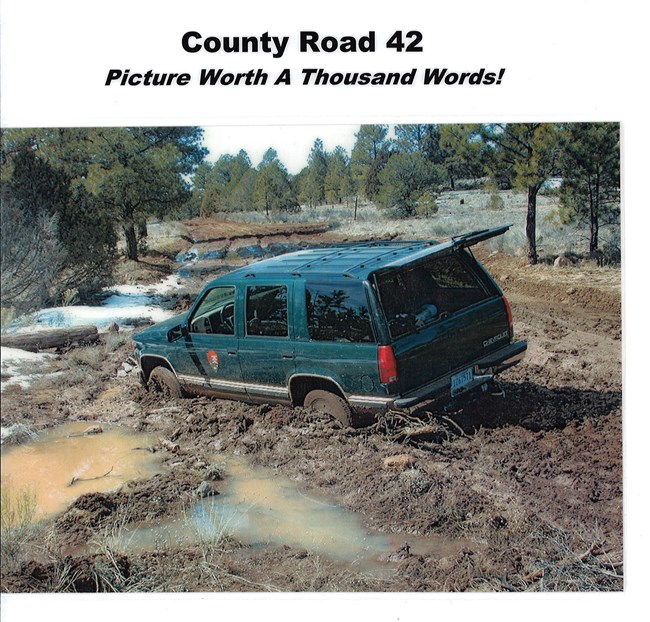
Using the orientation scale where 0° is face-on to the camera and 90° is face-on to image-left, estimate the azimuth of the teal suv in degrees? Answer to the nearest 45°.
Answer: approximately 135°

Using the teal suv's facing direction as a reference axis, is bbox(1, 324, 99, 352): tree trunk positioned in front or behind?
in front
